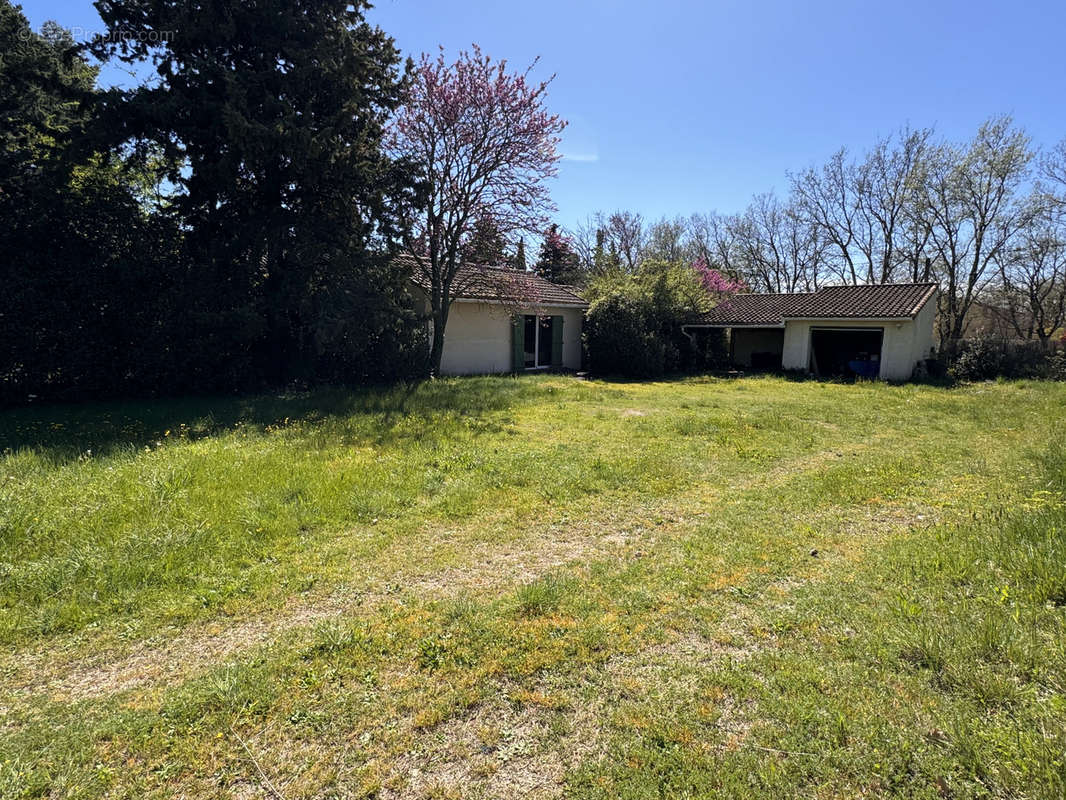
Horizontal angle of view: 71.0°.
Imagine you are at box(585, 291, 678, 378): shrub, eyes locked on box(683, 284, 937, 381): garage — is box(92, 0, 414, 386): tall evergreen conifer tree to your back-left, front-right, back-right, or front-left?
back-right

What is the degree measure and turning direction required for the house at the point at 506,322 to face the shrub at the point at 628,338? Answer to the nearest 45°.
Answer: approximately 90° to its left

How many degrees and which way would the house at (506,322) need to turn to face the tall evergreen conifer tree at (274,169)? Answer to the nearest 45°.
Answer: approximately 45° to its right

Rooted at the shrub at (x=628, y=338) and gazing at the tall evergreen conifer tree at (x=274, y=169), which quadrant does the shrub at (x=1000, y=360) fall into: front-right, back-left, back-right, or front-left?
back-left

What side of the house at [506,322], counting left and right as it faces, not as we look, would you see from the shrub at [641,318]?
left

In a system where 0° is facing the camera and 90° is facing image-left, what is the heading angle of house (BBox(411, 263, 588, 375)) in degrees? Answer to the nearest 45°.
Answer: approximately 0°

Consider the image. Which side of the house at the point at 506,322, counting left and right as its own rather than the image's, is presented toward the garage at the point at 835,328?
left
